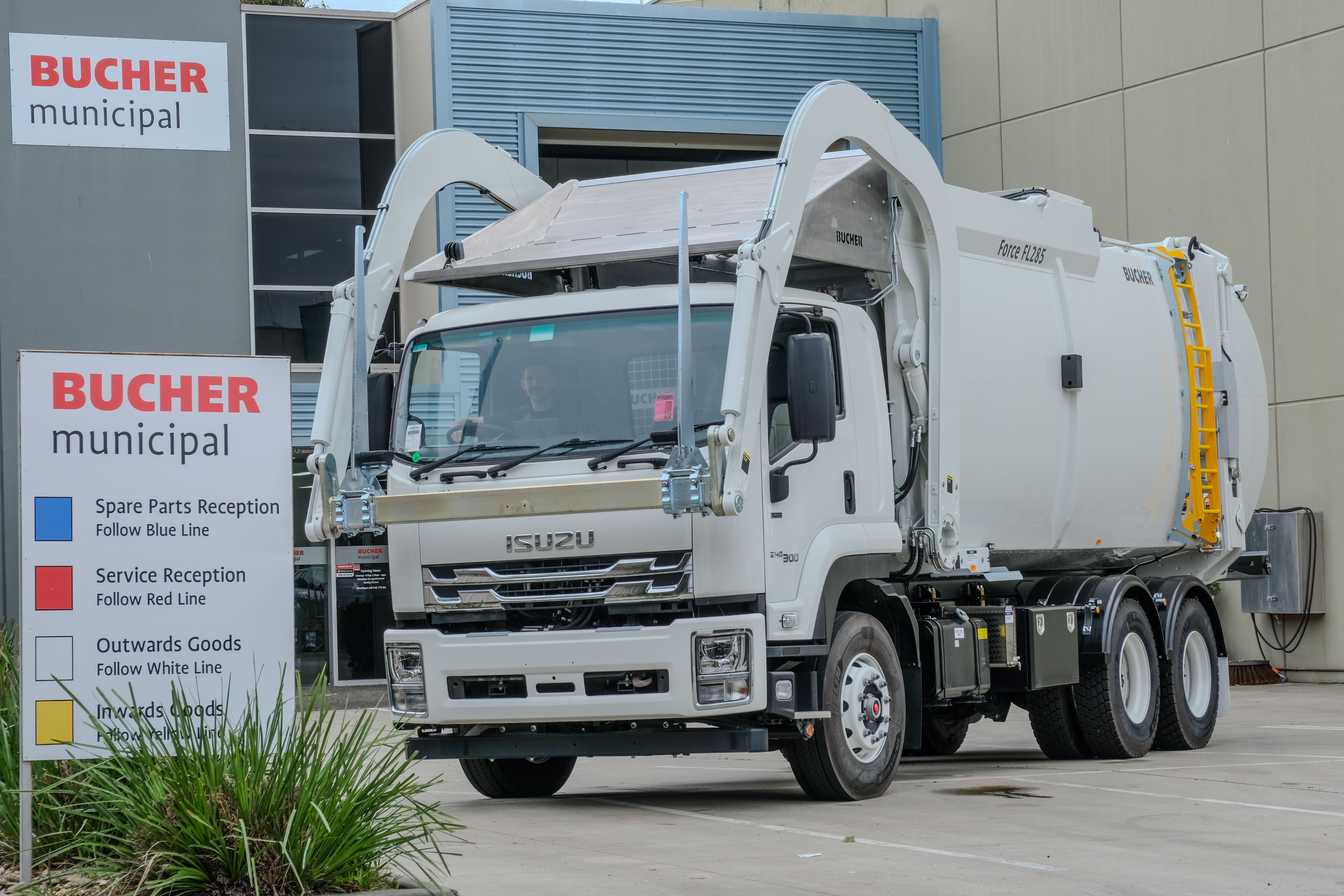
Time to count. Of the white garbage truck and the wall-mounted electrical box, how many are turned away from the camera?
0

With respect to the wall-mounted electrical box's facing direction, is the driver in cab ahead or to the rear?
ahead

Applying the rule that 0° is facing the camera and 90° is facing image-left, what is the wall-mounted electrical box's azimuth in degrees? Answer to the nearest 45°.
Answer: approximately 45°

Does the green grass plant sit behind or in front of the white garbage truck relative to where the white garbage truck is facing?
in front

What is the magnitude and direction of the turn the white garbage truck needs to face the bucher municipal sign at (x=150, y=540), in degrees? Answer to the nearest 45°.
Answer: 0° — it already faces it

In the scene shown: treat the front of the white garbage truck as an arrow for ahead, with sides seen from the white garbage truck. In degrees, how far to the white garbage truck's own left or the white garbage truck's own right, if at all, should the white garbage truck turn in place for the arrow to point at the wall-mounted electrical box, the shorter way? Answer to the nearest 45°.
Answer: approximately 180°

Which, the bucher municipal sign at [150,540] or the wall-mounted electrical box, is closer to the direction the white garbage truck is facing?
the bucher municipal sign

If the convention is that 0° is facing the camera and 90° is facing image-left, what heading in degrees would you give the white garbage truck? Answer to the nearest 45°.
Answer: approximately 45°
